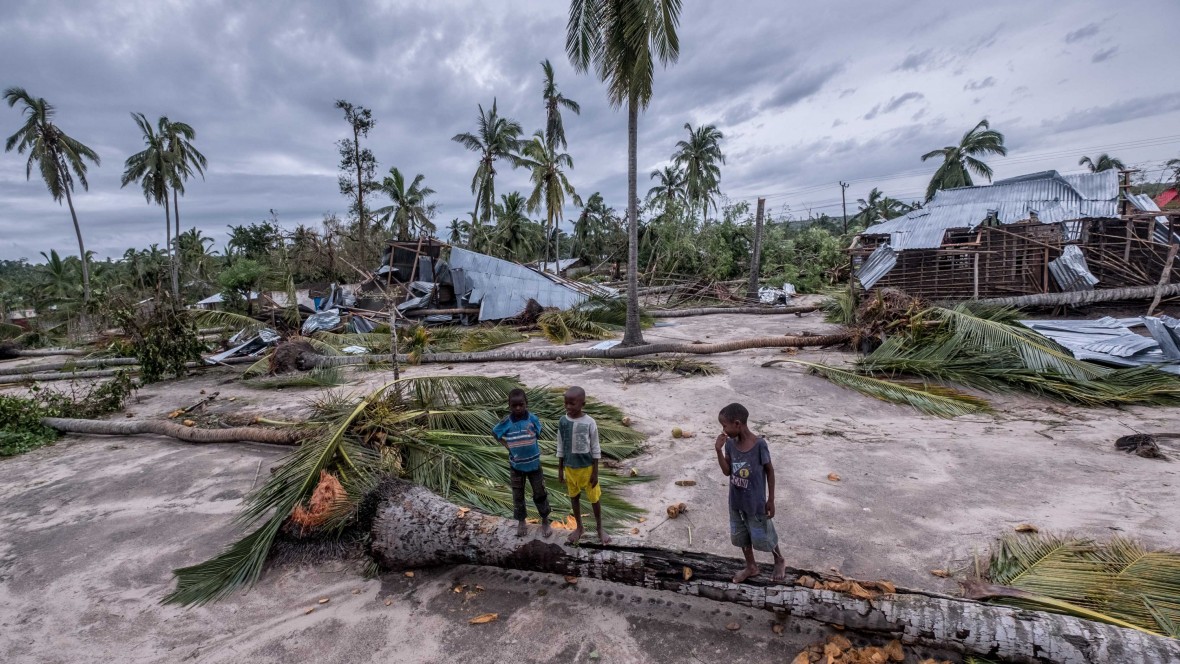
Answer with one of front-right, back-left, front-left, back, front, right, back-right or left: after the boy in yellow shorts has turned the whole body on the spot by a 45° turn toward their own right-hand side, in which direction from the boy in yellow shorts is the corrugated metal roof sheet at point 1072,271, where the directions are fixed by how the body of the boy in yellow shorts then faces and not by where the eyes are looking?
back

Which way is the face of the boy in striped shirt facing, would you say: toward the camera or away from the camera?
toward the camera

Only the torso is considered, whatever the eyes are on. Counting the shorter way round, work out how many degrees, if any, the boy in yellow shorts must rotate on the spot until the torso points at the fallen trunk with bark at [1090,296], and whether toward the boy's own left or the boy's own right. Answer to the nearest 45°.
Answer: approximately 135° to the boy's own left

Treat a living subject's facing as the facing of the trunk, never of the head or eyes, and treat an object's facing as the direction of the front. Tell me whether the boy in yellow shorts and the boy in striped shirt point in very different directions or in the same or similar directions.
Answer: same or similar directions

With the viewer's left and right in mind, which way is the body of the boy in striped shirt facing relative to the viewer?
facing the viewer

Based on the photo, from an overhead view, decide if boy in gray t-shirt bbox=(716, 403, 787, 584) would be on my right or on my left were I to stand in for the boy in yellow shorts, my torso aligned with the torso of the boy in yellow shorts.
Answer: on my left

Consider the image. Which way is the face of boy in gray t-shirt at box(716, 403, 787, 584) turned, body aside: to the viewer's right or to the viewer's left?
to the viewer's left

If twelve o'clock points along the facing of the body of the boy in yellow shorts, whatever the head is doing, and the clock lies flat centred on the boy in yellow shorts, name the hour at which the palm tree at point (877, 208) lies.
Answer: The palm tree is roughly at 7 o'clock from the boy in yellow shorts.

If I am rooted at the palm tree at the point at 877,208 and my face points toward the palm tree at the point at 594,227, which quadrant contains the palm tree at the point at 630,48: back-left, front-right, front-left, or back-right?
front-left

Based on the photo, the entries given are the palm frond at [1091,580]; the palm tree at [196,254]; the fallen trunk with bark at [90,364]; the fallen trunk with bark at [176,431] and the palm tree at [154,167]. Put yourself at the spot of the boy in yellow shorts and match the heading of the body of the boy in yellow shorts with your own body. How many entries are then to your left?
1

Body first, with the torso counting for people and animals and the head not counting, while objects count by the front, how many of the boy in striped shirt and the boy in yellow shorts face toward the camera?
2

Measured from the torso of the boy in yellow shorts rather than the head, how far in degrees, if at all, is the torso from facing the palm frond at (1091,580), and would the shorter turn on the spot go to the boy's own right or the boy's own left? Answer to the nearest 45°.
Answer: approximately 90° to the boy's own left

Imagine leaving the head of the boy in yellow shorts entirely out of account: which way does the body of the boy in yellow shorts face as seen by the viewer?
toward the camera

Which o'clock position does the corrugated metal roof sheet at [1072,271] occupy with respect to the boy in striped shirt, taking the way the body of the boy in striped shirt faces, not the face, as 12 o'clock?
The corrugated metal roof sheet is roughly at 8 o'clock from the boy in striped shirt.

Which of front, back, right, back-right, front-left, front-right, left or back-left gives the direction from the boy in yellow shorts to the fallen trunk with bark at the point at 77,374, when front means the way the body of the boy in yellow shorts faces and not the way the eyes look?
back-right

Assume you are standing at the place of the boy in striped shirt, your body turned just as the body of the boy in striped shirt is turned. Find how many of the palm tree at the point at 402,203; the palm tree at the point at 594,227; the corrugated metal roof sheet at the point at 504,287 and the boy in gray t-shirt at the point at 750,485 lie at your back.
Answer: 3
